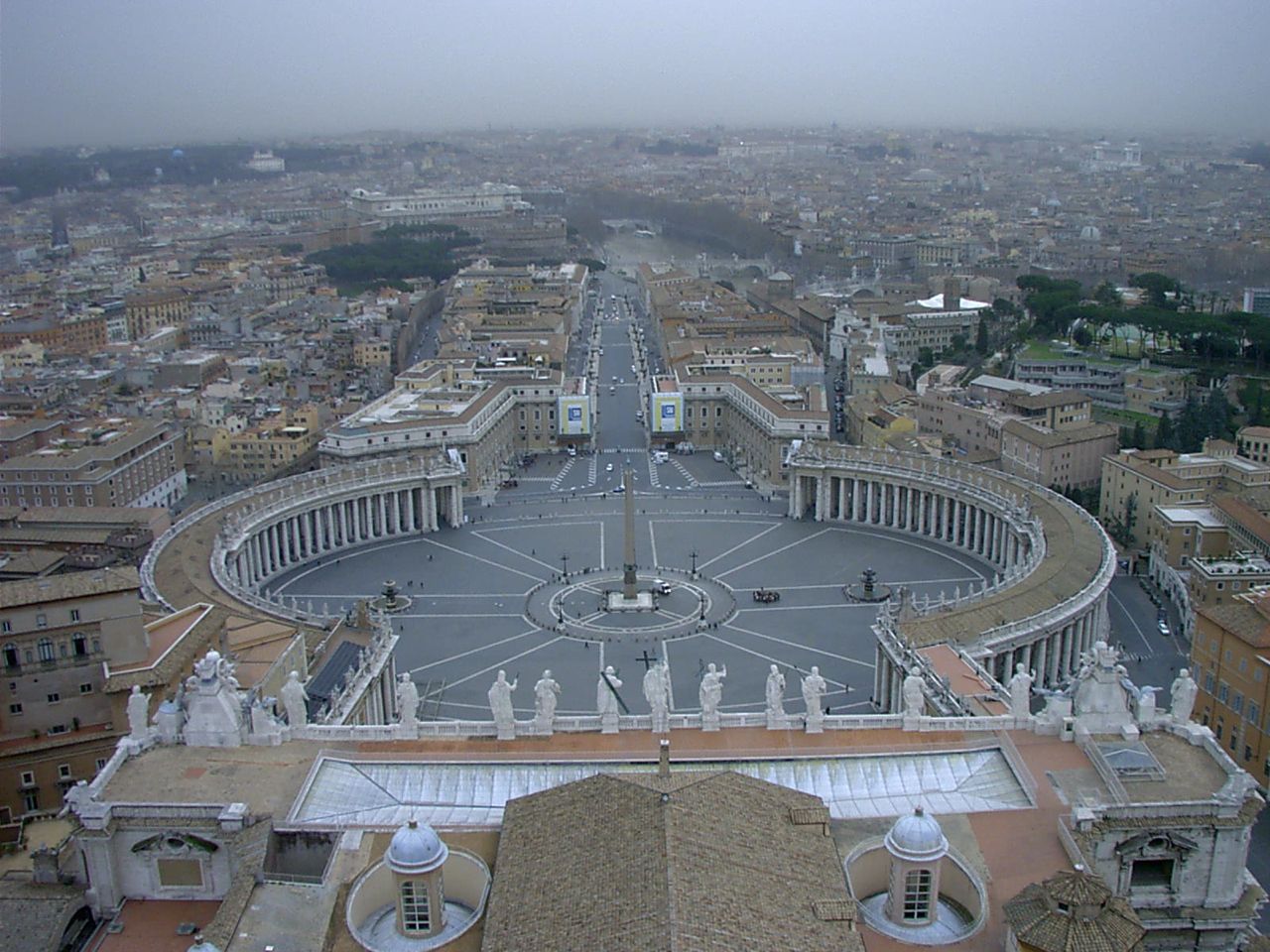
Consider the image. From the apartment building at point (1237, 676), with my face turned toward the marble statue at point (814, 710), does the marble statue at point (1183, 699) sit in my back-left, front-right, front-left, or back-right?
front-left

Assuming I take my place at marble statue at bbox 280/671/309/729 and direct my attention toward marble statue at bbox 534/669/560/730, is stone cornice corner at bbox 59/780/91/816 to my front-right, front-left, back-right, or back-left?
back-right

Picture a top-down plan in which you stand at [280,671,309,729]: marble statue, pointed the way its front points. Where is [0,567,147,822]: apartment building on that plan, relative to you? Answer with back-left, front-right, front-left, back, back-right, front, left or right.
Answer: front-left

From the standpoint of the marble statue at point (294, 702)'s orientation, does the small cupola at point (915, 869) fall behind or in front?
behind

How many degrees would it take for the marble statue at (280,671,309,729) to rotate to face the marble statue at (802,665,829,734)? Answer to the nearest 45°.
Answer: approximately 90° to its right

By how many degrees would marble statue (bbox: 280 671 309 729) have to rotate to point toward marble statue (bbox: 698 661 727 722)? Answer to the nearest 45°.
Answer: approximately 90° to its right

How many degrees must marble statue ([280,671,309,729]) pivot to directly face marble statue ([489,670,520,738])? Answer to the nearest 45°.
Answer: approximately 90° to its right

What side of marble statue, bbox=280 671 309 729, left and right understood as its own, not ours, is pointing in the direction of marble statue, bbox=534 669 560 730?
right

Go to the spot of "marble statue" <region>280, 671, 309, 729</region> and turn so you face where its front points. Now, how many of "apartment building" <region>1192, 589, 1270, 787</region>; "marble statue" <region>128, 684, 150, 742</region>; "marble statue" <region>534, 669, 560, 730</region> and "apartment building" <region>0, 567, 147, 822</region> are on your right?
2

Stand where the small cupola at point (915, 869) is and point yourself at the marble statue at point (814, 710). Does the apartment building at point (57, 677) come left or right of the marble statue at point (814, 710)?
left

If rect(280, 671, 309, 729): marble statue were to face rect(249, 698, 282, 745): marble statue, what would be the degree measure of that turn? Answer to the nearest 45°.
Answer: approximately 135° to its left

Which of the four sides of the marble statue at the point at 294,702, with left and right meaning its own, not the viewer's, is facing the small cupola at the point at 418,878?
back

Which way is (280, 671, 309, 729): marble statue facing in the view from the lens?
facing away from the viewer

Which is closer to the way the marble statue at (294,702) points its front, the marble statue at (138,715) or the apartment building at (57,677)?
the apartment building

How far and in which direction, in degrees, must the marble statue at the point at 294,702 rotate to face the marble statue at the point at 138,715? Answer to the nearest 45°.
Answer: approximately 90° to its left
